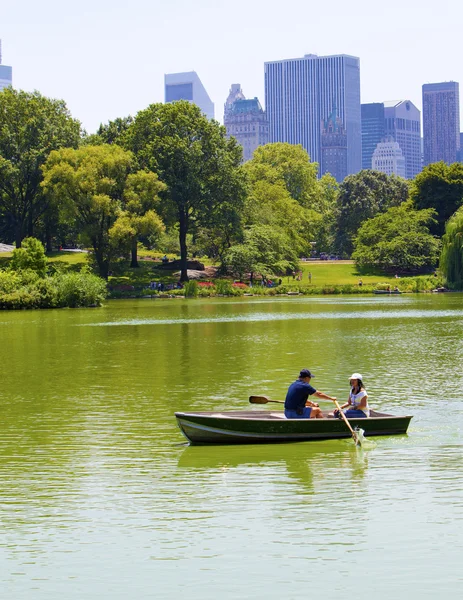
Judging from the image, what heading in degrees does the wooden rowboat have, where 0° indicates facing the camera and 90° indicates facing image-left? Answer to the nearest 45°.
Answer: approximately 90°
